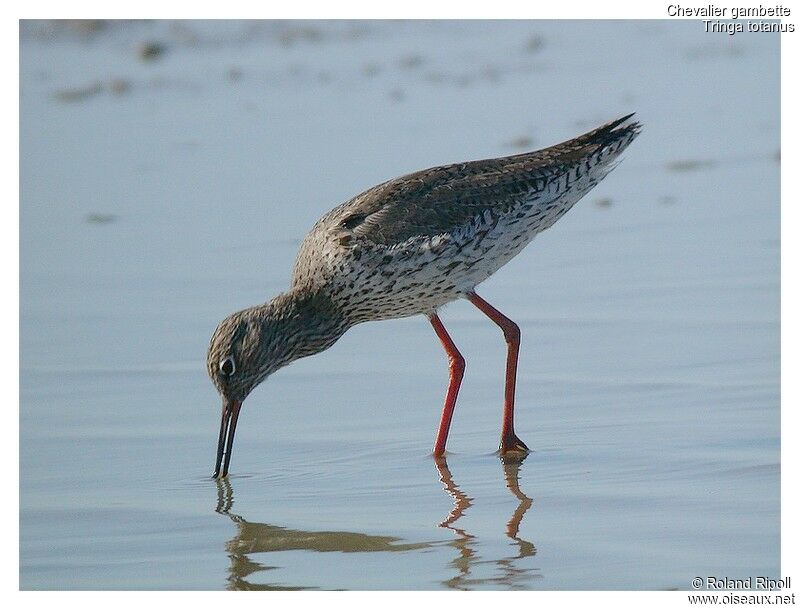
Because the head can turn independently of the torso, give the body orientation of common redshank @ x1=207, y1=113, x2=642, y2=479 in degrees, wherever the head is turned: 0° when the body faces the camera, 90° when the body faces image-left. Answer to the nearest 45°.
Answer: approximately 90°
